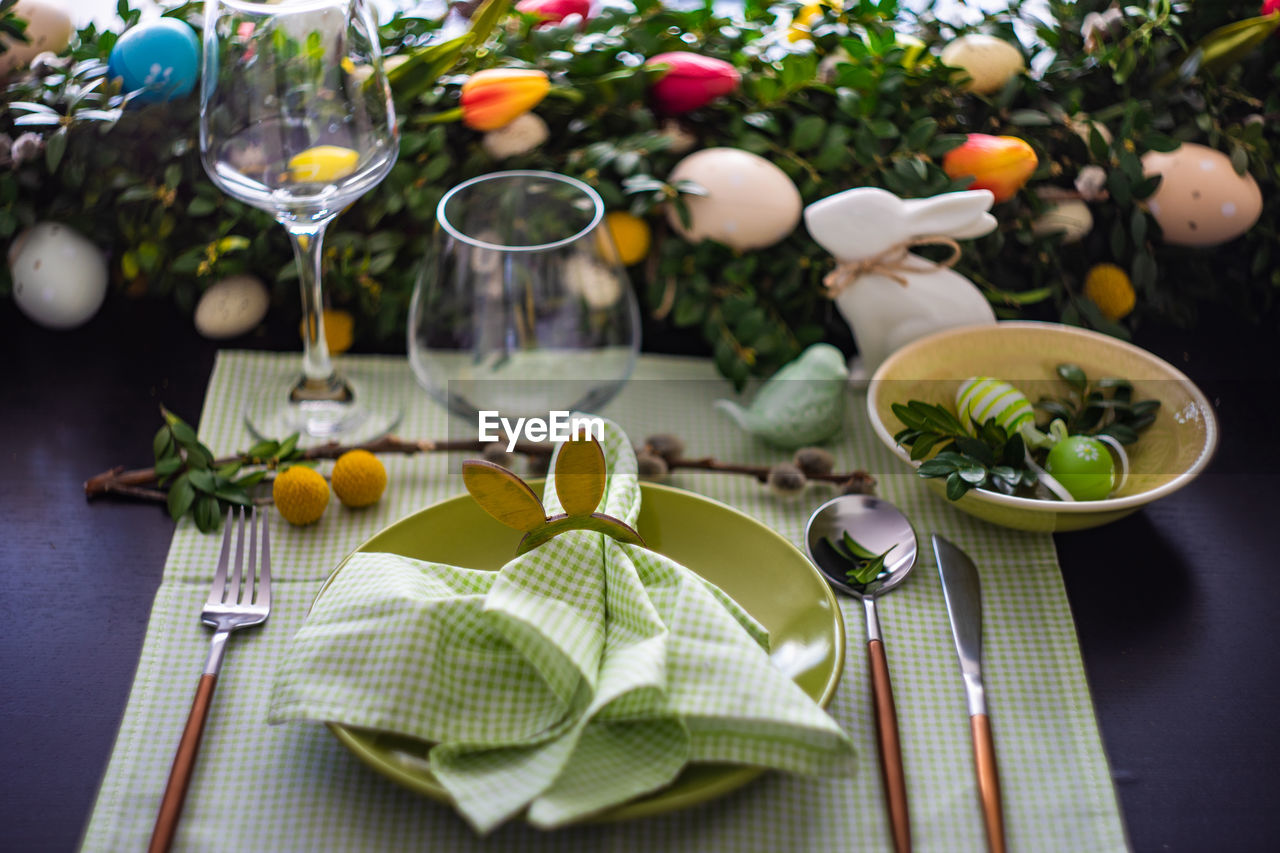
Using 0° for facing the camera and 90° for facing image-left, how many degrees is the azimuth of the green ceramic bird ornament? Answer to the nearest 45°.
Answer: approximately 270°

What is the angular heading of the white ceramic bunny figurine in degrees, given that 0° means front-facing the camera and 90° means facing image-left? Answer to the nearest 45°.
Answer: approximately 90°

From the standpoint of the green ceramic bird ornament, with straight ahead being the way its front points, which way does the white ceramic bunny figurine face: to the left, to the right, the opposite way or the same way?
the opposite way

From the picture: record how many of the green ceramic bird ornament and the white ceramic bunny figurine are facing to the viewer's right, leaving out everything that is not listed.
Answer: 1
